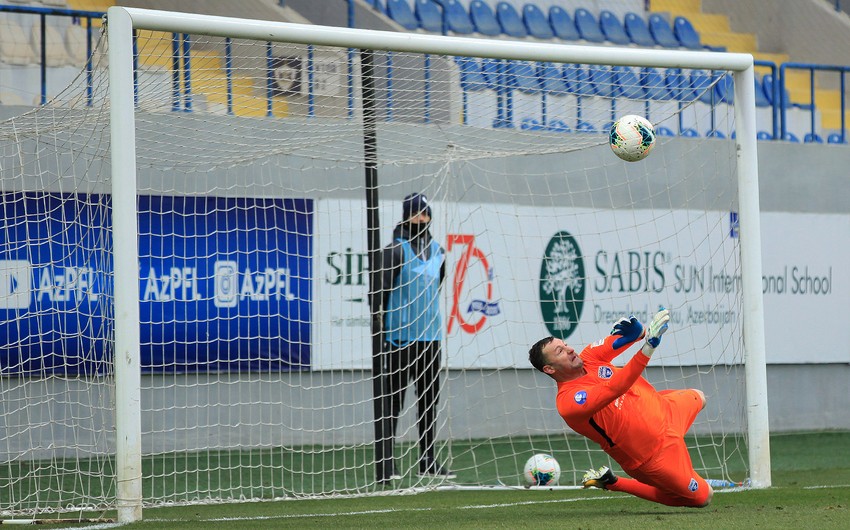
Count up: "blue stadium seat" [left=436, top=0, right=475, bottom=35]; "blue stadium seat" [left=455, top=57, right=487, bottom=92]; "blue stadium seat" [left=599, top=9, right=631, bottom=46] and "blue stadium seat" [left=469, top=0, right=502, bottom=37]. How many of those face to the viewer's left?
0

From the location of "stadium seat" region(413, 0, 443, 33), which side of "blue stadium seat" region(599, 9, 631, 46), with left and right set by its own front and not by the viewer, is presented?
right

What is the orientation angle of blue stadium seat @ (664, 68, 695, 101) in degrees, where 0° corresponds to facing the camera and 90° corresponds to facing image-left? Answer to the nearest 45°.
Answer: approximately 315°

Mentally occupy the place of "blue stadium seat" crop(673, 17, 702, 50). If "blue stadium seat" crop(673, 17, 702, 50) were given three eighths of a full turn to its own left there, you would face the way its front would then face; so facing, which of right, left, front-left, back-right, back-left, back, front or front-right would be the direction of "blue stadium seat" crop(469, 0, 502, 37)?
back-left

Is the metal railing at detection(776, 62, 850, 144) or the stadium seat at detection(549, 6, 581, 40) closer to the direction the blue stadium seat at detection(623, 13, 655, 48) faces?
the metal railing

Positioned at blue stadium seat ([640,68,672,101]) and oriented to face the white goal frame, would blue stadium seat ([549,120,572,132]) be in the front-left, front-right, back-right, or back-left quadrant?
front-right

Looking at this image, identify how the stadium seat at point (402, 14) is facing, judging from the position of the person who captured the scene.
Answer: facing the viewer and to the right of the viewer

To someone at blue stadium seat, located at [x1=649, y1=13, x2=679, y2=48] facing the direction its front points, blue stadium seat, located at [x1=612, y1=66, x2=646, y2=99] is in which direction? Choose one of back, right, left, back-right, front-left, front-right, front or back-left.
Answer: front-right

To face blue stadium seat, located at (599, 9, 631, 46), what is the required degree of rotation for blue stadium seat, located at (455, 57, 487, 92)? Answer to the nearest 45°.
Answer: approximately 135° to its left

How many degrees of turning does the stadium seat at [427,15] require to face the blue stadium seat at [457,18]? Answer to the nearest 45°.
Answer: approximately 90° to its left

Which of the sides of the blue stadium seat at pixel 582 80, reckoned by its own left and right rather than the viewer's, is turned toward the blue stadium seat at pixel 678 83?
left

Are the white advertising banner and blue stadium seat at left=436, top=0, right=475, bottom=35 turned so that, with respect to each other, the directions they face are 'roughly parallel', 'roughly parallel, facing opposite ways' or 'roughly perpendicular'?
roughly parallel

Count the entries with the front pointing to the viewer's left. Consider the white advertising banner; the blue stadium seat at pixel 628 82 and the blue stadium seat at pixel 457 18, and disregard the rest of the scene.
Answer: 0

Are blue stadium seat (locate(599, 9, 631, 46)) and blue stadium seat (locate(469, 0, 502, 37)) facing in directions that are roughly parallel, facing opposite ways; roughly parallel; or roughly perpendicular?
roughly parallel

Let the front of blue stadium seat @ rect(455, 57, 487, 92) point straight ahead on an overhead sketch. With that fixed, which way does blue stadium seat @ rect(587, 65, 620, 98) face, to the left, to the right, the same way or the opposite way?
the same way

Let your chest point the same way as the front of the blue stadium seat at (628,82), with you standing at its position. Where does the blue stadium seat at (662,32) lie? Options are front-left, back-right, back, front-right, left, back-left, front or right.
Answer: back-left

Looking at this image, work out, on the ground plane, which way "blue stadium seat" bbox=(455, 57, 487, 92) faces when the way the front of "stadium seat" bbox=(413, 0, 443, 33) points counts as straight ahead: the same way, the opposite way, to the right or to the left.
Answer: the same way

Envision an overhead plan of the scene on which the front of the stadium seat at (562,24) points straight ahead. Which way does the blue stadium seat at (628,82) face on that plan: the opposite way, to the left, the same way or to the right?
the same way

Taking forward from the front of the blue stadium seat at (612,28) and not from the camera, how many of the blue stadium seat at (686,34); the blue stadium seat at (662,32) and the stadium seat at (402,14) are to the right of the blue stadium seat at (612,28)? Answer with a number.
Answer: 1

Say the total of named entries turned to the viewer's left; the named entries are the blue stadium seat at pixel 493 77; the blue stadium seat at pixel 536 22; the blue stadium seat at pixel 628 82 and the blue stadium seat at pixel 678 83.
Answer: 0

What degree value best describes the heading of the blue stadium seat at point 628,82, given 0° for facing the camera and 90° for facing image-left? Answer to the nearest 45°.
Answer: approximately 315°
